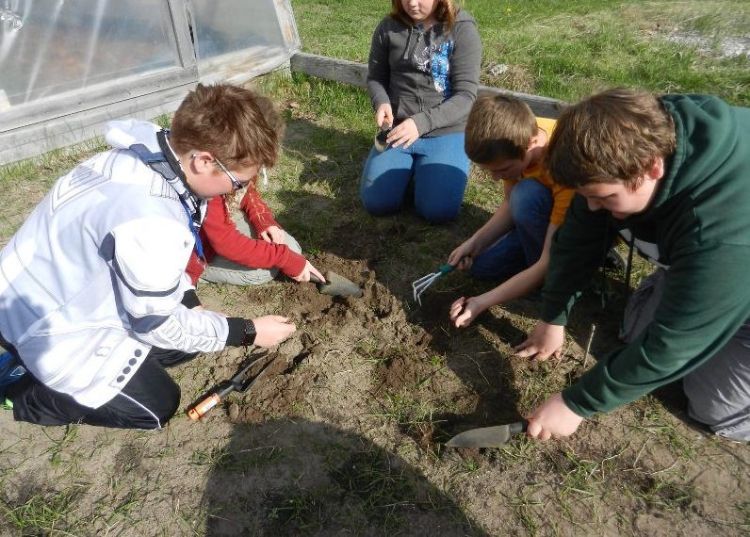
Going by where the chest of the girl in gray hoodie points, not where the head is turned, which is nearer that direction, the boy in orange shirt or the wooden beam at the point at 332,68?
the boy in orange shirt

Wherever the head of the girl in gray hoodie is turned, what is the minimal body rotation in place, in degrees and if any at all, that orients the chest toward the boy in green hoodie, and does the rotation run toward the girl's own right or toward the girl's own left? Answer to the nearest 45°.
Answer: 0° — they already face them

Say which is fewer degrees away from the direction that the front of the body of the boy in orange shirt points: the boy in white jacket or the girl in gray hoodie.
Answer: the boy in white jacket

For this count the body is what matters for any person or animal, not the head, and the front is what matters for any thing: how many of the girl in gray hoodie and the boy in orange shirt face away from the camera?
0

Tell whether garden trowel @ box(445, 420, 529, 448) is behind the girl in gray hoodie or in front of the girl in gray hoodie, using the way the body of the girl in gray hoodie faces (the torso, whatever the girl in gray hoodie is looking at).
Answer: in front

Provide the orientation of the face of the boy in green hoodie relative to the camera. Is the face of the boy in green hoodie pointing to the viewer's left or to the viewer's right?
to the viewer's left

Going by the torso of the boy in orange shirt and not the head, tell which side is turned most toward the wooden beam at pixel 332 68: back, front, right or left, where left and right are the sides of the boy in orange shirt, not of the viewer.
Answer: right

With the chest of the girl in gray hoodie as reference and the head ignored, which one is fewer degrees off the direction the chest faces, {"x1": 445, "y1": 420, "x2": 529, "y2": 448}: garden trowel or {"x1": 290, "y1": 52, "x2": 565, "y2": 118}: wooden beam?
the garden trowel

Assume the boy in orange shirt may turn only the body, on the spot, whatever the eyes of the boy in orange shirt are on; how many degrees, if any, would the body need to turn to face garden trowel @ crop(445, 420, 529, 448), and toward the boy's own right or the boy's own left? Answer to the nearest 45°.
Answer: approximately 45° to the boy's own left

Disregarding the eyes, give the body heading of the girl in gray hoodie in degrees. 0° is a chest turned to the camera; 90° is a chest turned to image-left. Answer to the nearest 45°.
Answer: approximately 0°

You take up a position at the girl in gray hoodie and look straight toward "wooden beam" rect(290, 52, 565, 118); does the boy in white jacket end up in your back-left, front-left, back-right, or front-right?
back-left
